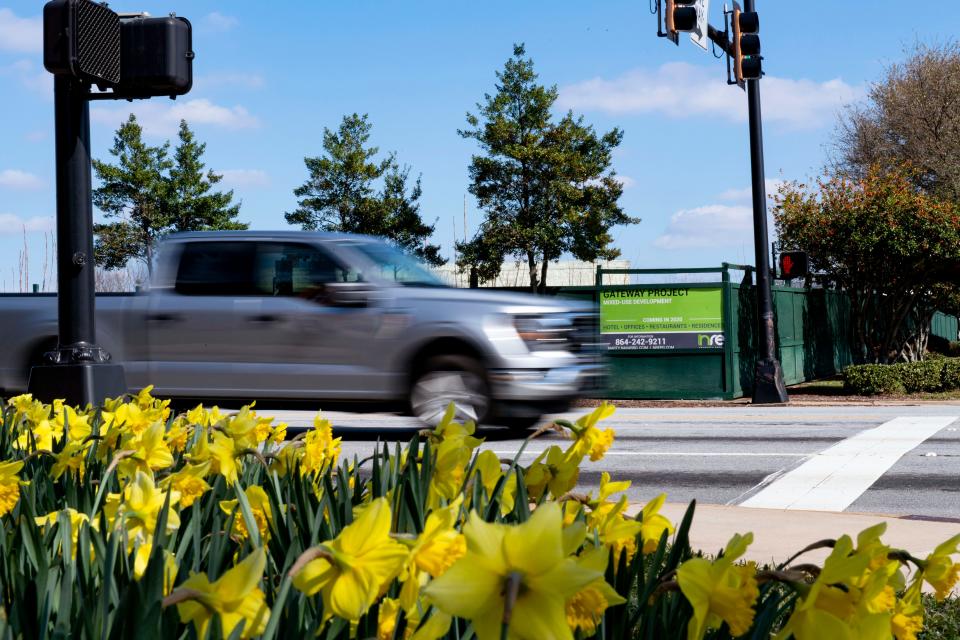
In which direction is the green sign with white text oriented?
toward the camera

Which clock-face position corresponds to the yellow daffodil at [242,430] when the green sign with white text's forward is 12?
The yellow daffodil is roughly at 12 o'clock from the green sign with white text.

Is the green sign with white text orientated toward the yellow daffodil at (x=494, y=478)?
yes

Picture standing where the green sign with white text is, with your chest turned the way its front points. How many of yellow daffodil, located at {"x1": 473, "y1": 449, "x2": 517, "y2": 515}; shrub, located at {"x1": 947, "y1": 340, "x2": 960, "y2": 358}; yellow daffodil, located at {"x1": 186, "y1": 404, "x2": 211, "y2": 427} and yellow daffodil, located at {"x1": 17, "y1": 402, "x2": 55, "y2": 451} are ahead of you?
3

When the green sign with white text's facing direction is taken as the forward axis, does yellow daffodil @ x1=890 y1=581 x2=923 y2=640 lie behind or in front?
in front

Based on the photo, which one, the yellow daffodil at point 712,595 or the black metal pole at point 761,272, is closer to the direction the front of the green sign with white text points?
the yellow daffodil

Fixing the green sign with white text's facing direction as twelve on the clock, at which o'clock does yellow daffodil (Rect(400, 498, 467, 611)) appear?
The yellow daffodil is roughly at 12 o'clock from the green sign with white text.

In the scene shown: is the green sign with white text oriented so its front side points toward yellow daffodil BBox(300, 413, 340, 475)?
yes

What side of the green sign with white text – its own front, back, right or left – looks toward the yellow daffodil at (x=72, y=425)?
front

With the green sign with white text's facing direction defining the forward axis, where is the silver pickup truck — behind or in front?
in front

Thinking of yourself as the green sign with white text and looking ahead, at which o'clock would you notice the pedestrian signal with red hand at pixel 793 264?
The pedestrian signal with red hand is roughly at 10 o'clock from the green sign with white text.

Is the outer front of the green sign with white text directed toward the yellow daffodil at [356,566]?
yes

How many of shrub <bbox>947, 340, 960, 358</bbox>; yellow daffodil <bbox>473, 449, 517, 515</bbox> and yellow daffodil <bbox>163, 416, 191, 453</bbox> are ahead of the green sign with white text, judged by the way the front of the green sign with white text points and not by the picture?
2

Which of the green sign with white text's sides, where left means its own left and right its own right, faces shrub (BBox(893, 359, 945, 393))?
left

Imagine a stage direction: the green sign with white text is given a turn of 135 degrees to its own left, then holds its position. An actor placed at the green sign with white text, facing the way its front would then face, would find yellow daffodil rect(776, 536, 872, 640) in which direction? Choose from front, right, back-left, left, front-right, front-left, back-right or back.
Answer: back-right

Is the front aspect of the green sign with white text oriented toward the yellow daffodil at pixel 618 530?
yes

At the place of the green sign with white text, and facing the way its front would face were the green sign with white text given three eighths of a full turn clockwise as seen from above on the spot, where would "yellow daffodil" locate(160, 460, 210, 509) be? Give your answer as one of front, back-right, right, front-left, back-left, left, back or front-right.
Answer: back-left

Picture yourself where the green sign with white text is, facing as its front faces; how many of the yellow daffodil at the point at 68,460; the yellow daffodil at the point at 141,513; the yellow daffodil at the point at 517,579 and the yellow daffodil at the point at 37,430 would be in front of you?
4

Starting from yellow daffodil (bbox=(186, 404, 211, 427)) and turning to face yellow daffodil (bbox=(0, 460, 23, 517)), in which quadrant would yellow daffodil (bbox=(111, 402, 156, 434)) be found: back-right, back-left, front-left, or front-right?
front-right

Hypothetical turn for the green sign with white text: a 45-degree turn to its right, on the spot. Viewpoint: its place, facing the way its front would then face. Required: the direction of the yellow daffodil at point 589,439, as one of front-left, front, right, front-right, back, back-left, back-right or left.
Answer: front-left

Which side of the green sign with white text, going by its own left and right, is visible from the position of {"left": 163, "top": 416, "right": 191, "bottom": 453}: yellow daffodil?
front
